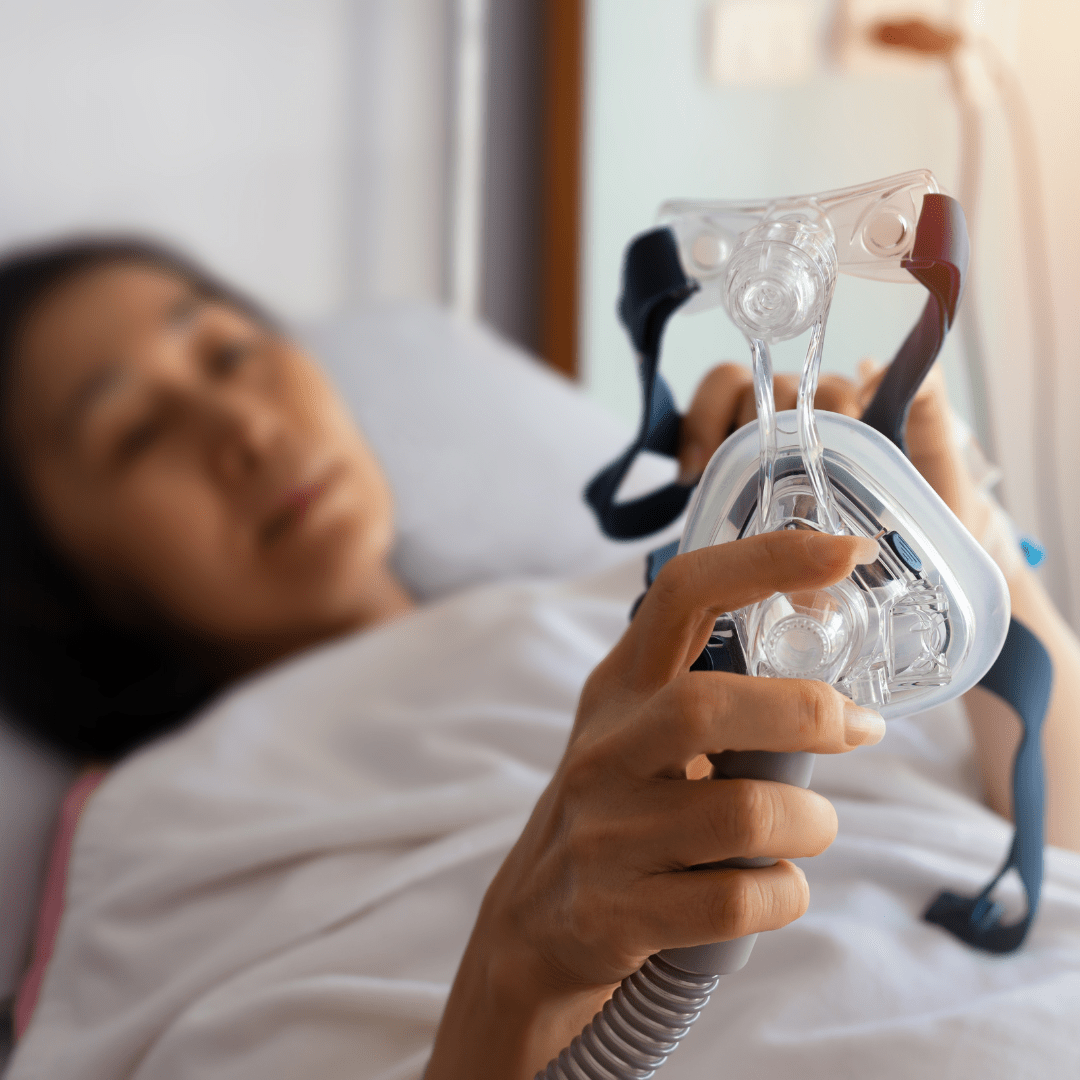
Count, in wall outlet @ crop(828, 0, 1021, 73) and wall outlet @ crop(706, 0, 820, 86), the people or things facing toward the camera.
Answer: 2

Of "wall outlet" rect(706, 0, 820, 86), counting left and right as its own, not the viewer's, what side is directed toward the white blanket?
front

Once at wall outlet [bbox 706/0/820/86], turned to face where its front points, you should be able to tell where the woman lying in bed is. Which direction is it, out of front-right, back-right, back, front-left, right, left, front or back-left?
front

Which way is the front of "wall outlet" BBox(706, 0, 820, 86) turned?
toward the camera

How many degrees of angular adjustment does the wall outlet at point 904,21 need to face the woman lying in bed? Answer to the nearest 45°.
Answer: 0° — it already faces them

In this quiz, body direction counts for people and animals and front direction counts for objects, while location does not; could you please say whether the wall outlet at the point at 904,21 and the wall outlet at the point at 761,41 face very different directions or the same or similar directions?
same or similar directions

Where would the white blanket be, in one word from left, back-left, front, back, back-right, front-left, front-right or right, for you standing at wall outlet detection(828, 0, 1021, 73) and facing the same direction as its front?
front
